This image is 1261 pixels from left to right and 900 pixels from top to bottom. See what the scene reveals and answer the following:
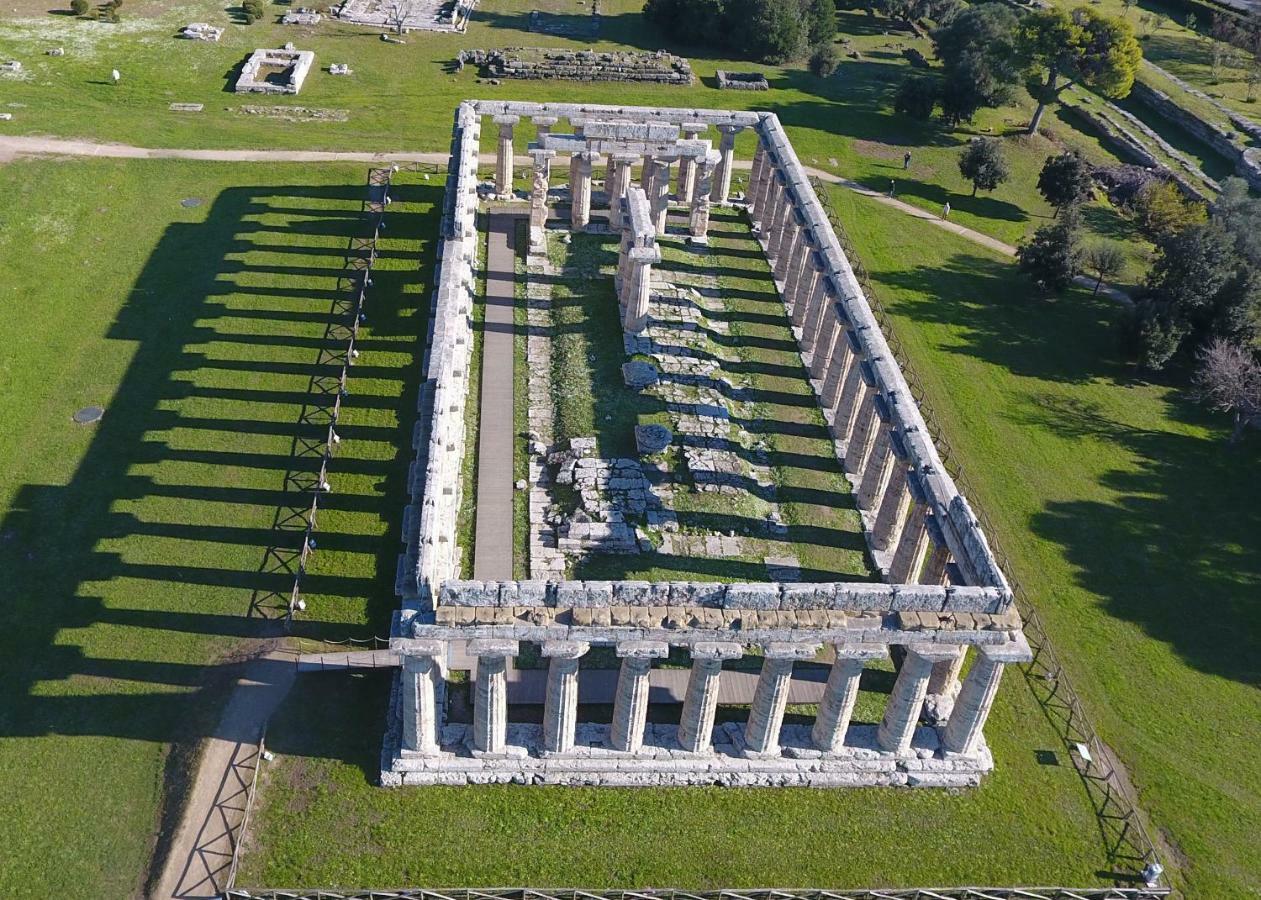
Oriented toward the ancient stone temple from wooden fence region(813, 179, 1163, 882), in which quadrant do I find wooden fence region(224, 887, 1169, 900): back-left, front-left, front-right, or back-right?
front-left

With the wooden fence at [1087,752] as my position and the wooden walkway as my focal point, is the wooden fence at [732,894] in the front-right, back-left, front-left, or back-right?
front-left

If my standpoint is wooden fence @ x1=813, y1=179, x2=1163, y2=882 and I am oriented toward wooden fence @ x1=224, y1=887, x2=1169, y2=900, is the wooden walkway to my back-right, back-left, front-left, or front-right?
front-right
